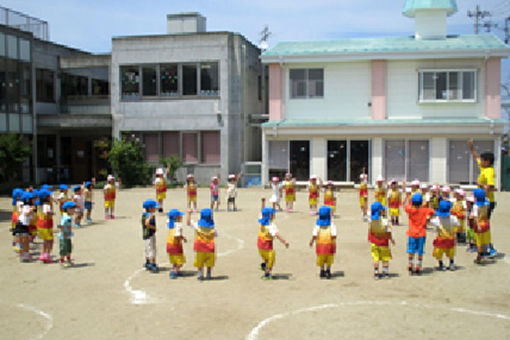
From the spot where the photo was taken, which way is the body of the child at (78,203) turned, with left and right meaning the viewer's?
facing to the right of the viewer

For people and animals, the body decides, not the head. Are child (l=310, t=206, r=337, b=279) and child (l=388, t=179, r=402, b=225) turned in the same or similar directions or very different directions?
very different directions

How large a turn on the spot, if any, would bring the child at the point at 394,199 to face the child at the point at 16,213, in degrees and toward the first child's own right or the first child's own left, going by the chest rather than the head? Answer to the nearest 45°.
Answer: approximately 45° to the first child's own right

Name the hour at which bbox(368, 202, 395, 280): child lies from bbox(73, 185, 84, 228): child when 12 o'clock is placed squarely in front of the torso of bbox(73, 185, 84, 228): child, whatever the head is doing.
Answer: bbox(368, 202, 395, 280): child is roughly at 2 o'clock from bbox(73, 185, 84, 228): child.

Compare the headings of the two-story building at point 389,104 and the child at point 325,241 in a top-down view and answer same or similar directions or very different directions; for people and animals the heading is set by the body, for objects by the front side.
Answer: very different directions

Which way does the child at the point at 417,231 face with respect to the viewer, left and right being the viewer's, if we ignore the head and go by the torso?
facing away from the viewer

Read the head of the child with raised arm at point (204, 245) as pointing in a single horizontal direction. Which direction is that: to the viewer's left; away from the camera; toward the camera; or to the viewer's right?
away from the camera

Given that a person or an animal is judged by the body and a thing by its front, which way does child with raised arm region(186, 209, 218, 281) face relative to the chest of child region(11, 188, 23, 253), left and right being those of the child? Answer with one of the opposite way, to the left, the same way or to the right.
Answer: to the left
